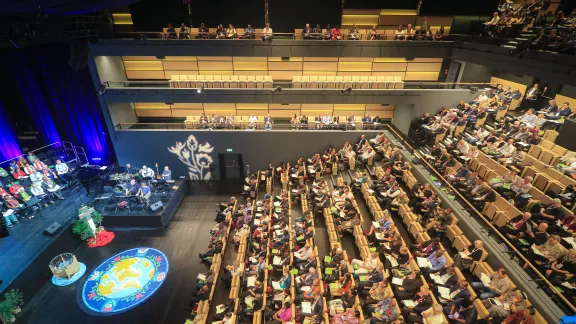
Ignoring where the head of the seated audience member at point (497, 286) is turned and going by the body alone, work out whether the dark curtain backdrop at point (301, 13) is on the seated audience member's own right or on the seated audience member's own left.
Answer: on the seated audience member's own right

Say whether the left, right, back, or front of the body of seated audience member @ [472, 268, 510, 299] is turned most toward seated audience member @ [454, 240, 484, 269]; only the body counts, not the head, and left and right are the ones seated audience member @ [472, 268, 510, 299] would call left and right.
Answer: right

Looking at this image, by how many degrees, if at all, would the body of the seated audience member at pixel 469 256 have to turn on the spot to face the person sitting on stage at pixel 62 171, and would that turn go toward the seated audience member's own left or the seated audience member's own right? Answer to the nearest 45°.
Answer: approximately 45° to the seated audience member's own right

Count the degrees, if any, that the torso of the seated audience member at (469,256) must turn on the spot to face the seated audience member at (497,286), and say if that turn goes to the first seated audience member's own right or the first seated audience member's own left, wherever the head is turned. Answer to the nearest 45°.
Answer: approximately 90° to the first seated audience member's own left

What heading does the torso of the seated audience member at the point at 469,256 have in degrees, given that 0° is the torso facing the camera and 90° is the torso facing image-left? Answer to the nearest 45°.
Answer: approximately 45°

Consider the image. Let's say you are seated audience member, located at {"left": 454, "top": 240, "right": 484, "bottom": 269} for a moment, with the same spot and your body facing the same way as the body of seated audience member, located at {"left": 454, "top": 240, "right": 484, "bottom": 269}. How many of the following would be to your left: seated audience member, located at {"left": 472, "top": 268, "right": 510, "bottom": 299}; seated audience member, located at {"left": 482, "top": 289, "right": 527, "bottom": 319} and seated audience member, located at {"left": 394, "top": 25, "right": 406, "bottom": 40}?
2

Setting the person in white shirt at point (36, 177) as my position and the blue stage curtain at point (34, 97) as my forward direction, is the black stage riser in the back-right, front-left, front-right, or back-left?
back-right

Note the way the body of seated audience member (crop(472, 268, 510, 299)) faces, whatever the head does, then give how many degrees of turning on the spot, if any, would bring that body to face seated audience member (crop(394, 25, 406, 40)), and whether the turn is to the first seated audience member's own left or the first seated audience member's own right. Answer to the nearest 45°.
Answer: approximately 90° to the first seated audience member's own right
